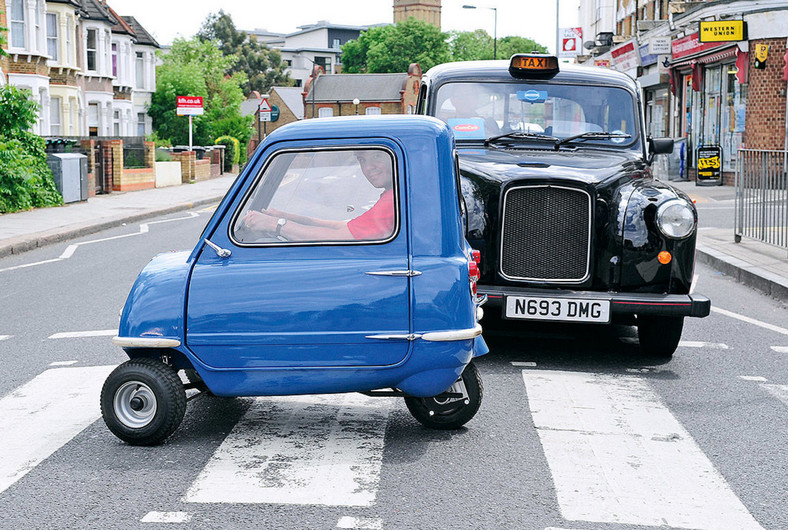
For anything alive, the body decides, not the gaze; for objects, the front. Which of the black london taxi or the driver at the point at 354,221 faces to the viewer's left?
the driver

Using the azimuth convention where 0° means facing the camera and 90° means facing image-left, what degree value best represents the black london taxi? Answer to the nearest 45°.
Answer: approximately 0°

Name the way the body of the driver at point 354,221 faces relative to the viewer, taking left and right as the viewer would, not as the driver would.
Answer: facing to the left of the viewer

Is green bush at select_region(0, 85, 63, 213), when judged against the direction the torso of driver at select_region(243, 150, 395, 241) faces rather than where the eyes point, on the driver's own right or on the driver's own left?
on the driver's own right

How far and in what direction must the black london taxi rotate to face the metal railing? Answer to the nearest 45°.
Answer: approximately 180°

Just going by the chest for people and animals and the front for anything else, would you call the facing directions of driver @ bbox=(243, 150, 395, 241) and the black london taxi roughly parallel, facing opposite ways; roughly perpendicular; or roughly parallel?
roughly perpendicular

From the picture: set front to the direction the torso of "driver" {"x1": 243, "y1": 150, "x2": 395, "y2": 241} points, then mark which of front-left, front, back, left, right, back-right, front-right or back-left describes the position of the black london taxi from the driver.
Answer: back-right

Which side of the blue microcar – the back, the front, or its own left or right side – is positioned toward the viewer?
left

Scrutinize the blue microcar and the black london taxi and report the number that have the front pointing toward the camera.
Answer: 1

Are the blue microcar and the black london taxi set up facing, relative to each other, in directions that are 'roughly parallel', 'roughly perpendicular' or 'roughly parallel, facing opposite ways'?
roughly perpendicular

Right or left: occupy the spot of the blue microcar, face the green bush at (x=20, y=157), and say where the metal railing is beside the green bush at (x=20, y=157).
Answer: right

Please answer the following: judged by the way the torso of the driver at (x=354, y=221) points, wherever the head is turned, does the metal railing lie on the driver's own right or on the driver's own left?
on the driver's own right

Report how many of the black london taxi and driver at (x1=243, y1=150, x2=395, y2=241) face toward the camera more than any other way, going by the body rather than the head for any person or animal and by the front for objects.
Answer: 1
